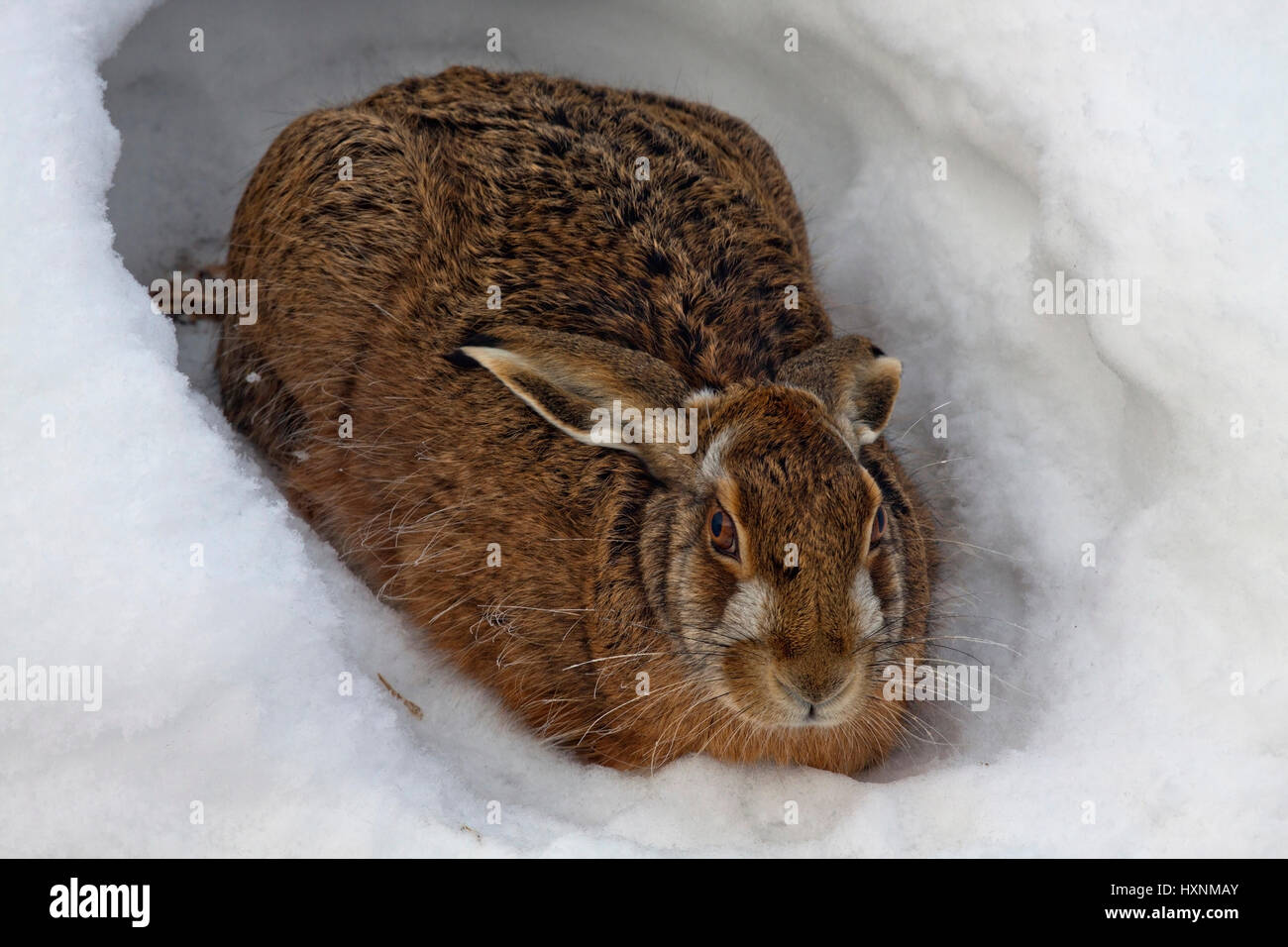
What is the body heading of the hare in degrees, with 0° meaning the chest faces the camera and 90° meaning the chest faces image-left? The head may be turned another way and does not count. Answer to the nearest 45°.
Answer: approximately 315°
